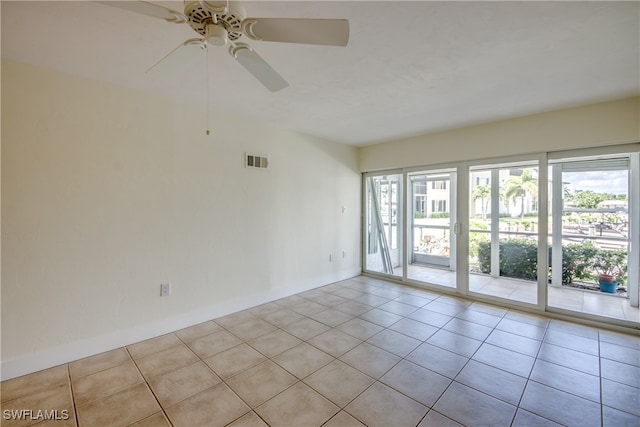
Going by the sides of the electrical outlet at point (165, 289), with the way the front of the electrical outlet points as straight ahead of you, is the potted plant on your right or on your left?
on your left

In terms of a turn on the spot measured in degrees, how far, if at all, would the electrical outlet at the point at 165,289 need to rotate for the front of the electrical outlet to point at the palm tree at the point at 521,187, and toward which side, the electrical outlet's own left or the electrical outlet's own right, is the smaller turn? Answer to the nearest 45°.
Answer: approximately 90° to the electrical outlet's own left

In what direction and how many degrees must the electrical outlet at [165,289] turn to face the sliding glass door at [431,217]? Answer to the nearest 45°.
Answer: approximately 90° to its left

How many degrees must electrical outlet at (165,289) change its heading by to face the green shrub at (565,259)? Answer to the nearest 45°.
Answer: approximately 90° to its left

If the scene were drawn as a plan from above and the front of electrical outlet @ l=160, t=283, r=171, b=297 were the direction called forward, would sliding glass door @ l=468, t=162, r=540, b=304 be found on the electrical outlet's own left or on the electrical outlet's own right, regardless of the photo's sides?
on the electrical outlet's own left

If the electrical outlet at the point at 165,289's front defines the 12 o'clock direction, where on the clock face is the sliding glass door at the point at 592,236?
The sliding glass door is roughly at 10 o'clock from the electrical outlet.

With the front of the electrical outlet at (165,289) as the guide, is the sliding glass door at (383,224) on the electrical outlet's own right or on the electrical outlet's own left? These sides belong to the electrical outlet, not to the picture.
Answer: on the electrical outlet's own left
